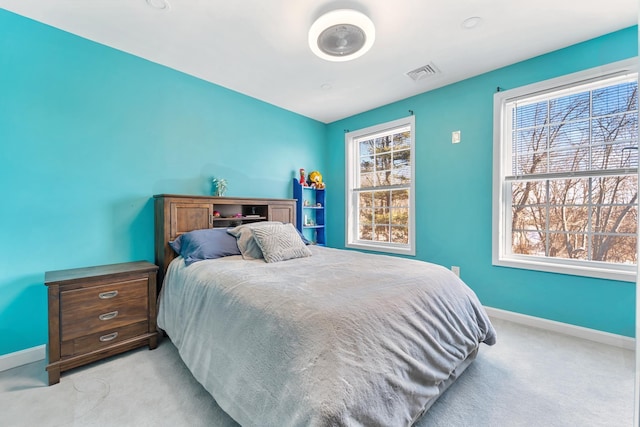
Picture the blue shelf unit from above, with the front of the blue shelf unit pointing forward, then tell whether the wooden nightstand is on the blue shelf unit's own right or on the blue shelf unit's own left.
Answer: on the blue shelf unit's own right

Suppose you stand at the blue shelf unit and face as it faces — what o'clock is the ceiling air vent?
The ceiling air vent is roughly at 12 o'clock from the blue shelf unit.

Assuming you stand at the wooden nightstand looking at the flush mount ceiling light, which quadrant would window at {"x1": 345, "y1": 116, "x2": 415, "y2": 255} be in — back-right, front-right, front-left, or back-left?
front-left

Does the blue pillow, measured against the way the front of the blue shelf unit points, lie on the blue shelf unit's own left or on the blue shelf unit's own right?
on the blue shelf unit's own right

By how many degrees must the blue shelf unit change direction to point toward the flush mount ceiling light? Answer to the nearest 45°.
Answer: approximately 45° to its right

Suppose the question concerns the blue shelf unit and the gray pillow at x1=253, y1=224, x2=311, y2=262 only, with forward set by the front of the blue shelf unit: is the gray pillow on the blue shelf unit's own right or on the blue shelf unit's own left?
on the blue shelf unit's own right

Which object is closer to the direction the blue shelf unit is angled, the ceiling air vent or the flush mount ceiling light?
the ceiling air vent

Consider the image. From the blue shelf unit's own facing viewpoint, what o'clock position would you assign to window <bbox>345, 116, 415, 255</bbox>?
The window is roughly at 11 o'clock from the blue shelf unit.

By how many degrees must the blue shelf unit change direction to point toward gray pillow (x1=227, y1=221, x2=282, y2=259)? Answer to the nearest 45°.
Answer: approximately 45° to its right

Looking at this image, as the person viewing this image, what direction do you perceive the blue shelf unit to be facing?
facing the viewer and to the right of the viewer

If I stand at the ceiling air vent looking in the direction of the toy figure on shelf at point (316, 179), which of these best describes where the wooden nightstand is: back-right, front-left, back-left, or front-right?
front-left

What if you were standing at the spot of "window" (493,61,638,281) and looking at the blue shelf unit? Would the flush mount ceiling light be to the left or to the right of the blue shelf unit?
left

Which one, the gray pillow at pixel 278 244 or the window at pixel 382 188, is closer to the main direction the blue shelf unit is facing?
the window
